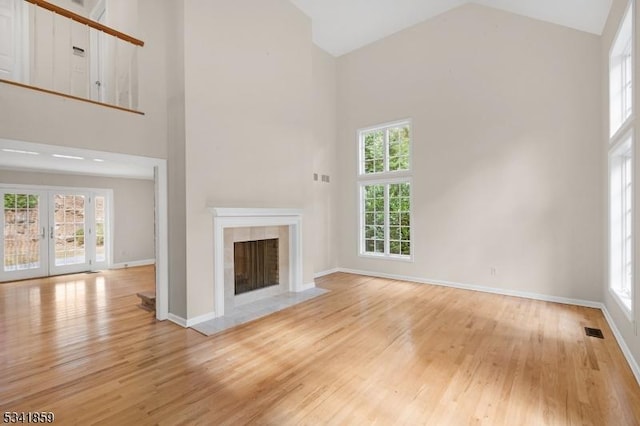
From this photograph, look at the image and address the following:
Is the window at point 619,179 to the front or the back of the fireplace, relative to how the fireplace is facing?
to the front

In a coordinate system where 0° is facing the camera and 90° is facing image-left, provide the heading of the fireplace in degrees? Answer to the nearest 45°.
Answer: approximately 315°

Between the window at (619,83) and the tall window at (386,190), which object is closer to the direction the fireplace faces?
the window

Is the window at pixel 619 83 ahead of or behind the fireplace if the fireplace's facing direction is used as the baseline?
ahead

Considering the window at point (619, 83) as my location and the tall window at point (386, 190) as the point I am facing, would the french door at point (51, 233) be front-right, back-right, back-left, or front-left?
front-left

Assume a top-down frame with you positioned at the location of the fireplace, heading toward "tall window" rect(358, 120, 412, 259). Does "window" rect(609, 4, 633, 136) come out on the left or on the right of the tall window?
right

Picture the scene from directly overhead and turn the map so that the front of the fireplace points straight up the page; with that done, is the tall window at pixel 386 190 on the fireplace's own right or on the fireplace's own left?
on the fireplace's own left
